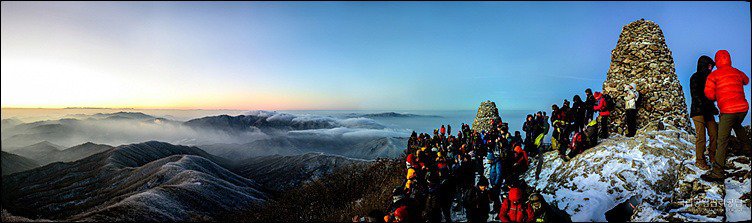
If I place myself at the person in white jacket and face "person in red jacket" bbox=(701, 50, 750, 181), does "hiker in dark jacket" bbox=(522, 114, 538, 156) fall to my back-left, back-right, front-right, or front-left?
back-right

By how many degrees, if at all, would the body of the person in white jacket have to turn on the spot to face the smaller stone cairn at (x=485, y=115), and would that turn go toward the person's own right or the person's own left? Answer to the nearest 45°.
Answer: approximately 45° to the person's own right

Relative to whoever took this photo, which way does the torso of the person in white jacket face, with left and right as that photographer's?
facing to the left of the viewer

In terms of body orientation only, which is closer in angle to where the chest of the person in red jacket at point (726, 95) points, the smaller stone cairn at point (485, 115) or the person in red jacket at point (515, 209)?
the smaller stone cairn

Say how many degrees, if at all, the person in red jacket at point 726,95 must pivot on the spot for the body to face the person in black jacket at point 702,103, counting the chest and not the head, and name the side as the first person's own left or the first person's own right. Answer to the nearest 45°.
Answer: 0° — they already face them

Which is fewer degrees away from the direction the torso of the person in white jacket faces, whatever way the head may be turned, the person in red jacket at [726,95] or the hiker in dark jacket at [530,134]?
the hiker in dark jacket

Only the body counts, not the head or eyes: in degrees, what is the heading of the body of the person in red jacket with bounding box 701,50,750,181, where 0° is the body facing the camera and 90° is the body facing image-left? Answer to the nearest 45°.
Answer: approximately 135°

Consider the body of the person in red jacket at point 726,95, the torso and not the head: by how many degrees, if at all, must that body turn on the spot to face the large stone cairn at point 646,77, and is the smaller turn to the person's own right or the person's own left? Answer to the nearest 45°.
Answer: approximately 45° to the person's own left

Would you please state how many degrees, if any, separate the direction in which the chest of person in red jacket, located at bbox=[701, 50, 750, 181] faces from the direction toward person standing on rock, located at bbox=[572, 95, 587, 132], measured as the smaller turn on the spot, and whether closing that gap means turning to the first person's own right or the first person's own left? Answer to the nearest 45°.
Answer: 0° — they already face them

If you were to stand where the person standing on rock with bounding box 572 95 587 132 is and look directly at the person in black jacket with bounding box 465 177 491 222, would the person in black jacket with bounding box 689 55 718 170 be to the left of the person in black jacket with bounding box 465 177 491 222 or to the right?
left

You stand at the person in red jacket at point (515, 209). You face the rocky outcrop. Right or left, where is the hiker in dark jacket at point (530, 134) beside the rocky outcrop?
left

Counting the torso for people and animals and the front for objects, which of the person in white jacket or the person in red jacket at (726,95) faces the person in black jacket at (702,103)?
the person in red jacket

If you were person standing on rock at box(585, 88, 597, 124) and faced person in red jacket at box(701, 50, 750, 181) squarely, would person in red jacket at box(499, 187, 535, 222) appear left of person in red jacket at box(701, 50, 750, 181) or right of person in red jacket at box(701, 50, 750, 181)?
right
